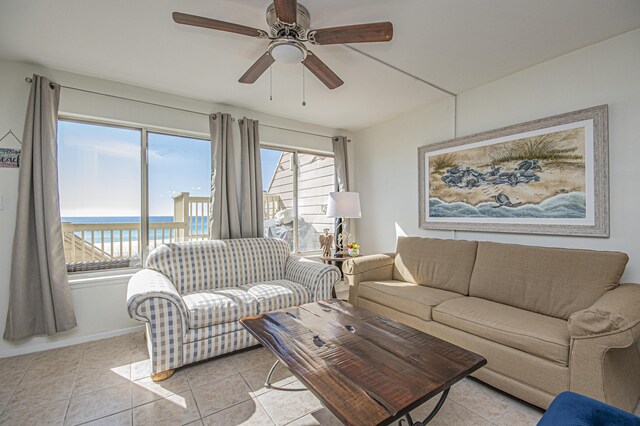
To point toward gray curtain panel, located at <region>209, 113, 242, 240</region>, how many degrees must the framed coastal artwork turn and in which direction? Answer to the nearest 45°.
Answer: approximately 45° to its right

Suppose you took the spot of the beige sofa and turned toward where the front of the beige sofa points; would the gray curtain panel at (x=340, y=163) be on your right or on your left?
on your right

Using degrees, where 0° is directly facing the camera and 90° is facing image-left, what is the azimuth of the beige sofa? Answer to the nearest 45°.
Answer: approximately 45°

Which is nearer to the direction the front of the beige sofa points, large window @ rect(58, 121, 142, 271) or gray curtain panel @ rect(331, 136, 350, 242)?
the large window

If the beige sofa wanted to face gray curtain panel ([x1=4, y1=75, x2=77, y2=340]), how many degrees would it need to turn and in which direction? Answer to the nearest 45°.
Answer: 0° — it already faces it

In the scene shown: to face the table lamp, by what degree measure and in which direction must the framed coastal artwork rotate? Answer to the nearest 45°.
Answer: approximately 45° to its right

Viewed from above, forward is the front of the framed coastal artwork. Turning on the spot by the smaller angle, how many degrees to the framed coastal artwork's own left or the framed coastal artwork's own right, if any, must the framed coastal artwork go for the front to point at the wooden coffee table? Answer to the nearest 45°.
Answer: approximately 45° to the framed coastal artwork's own left

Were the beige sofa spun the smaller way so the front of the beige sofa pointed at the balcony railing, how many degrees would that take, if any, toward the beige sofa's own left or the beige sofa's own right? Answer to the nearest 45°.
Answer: approximately 45° to the beige sofa's own right
